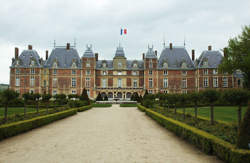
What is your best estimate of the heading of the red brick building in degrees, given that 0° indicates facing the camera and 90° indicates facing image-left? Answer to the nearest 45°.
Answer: approximately 0°

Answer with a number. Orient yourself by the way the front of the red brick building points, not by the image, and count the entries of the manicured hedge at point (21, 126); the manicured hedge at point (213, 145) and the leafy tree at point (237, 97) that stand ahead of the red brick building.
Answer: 3

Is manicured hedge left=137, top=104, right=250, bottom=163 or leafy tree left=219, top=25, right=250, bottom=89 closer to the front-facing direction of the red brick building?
the manicured hedge

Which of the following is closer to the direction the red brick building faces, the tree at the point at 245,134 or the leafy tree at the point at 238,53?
the tree

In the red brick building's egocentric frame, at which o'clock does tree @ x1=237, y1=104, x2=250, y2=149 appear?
The tree is roughly at 12 o'clock from the red brick building.

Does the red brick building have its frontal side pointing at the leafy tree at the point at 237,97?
yes

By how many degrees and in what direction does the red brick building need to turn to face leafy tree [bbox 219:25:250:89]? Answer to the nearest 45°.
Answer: approximately 45° to its left

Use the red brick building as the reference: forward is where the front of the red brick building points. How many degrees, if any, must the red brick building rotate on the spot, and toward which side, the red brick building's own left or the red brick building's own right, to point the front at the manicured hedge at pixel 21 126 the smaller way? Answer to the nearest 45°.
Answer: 0° — it already faces it

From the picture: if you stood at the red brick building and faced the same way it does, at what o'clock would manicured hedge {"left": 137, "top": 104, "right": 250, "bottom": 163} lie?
The manicured hedge is roughly at 12 o'clock from the red brick building.
